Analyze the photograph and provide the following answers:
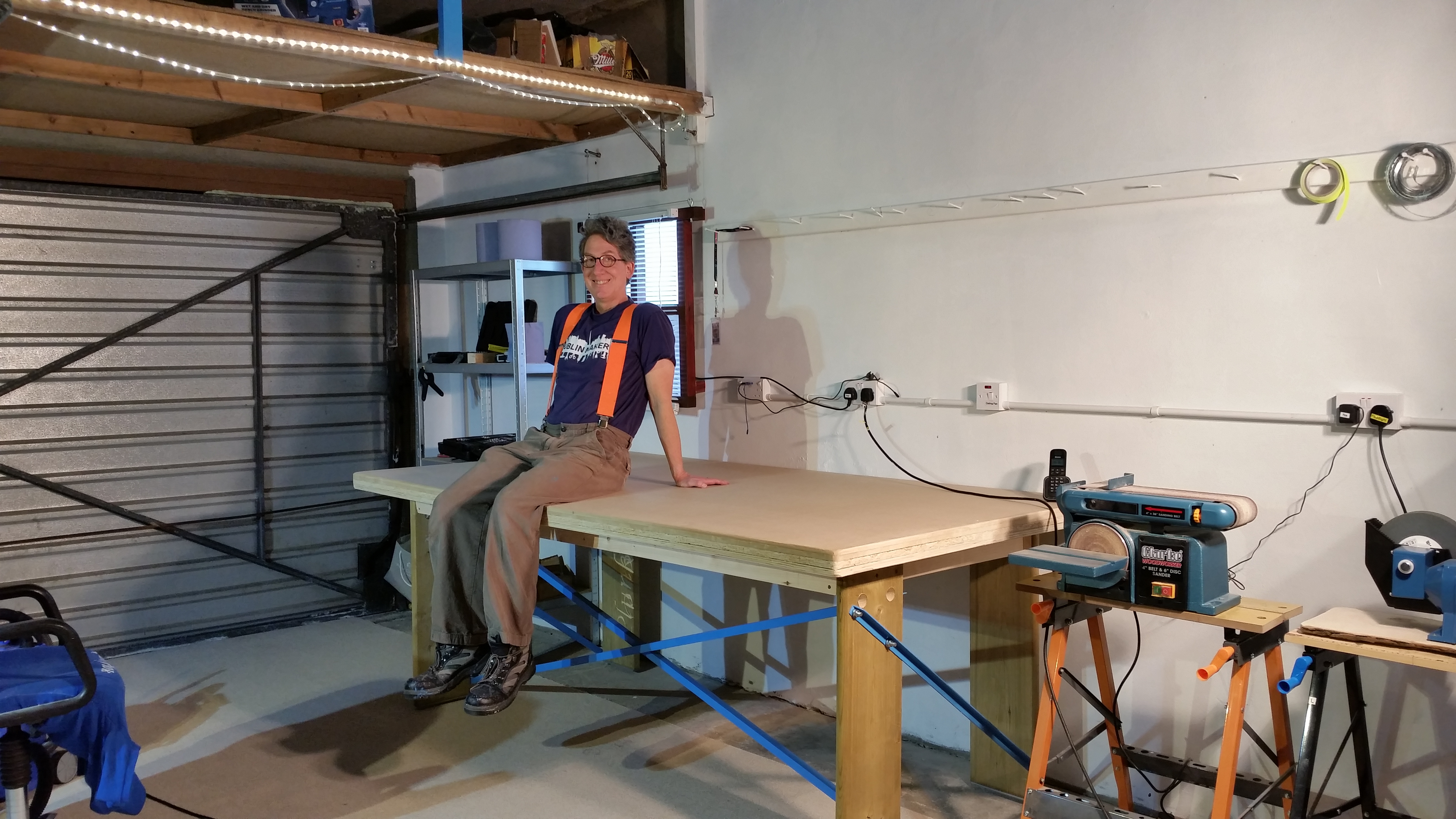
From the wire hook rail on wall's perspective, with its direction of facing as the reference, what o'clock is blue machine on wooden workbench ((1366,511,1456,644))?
The blue machine on wooden workbench is roughly at 9 o'clock from the wire hook rail on wall.

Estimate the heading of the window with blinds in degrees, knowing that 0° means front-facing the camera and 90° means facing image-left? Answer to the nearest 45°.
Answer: approximately 45°

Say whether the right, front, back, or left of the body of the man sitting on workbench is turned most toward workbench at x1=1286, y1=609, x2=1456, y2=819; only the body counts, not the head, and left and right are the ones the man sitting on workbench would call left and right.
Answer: left

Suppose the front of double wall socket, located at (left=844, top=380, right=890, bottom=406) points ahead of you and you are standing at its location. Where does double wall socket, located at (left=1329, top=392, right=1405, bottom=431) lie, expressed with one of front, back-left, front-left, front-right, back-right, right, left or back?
left

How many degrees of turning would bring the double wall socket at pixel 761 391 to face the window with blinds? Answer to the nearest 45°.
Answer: approximately 90° to its right

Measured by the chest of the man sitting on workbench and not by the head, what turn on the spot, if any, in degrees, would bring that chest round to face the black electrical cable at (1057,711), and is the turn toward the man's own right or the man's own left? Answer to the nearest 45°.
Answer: approximately 90° to the man's own left

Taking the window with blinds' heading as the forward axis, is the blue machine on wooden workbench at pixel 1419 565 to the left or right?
on its left
